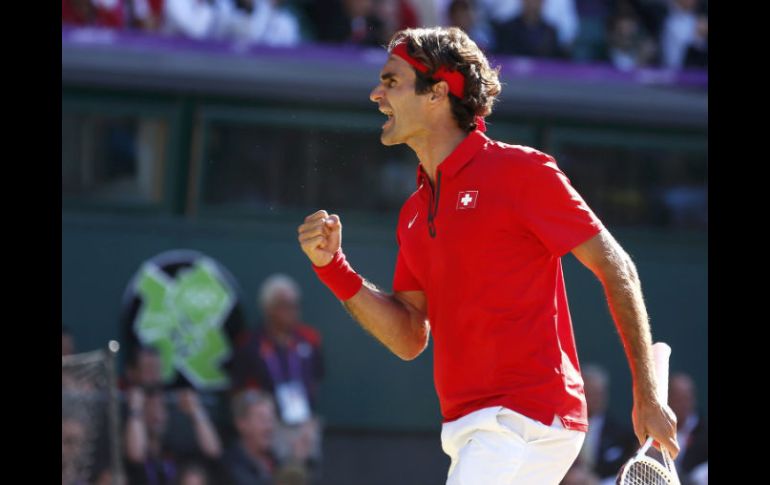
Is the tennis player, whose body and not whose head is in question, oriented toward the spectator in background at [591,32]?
no

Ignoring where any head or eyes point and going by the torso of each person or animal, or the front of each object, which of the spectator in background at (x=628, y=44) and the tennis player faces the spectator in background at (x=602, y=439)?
the spectator in background at (x=628, y=44)

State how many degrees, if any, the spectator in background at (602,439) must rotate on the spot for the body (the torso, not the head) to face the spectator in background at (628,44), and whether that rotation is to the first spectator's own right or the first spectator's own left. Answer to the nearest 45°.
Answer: approximately 135° to the first spectator's own right

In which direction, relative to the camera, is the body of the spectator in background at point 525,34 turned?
toward the camera

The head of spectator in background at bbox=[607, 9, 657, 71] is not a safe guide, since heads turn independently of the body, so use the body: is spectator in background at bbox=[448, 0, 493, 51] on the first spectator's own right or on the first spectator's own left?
on the first spectator's own right

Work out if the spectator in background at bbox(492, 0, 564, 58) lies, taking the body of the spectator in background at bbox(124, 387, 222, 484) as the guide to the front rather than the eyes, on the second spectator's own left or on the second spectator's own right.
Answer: on the second spectator's own left

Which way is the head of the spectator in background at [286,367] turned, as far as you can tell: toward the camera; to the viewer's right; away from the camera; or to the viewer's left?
toward the camera

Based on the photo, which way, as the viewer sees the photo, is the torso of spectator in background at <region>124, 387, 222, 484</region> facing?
toward the camera

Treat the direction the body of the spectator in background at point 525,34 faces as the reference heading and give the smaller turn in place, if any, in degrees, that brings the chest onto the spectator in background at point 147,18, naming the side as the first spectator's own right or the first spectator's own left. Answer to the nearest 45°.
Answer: approximately 90° to the first spectator's own right

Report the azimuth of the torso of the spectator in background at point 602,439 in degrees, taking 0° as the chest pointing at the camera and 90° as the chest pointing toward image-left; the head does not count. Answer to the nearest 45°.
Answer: approximately 45°

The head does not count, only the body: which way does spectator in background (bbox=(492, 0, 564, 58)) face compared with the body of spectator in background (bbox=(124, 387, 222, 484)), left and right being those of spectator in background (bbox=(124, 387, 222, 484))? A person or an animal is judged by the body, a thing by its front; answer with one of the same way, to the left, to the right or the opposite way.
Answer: the same way

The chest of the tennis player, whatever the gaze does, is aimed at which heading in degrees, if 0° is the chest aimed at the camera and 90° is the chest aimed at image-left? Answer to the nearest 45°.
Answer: approximately 45°

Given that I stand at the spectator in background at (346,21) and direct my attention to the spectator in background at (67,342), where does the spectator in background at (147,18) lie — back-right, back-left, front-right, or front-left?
front-right

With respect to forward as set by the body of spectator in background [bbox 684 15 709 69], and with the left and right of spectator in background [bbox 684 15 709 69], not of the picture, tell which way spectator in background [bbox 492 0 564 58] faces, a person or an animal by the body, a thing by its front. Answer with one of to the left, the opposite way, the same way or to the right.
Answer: the same way

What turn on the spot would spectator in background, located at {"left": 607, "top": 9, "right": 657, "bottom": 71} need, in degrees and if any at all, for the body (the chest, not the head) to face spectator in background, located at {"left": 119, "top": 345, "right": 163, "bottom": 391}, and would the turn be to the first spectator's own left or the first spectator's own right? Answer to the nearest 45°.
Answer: approximately 45° to the first spectator's own right

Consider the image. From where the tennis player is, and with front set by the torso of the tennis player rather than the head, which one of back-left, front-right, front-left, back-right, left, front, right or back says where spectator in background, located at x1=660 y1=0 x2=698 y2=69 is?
back-right
